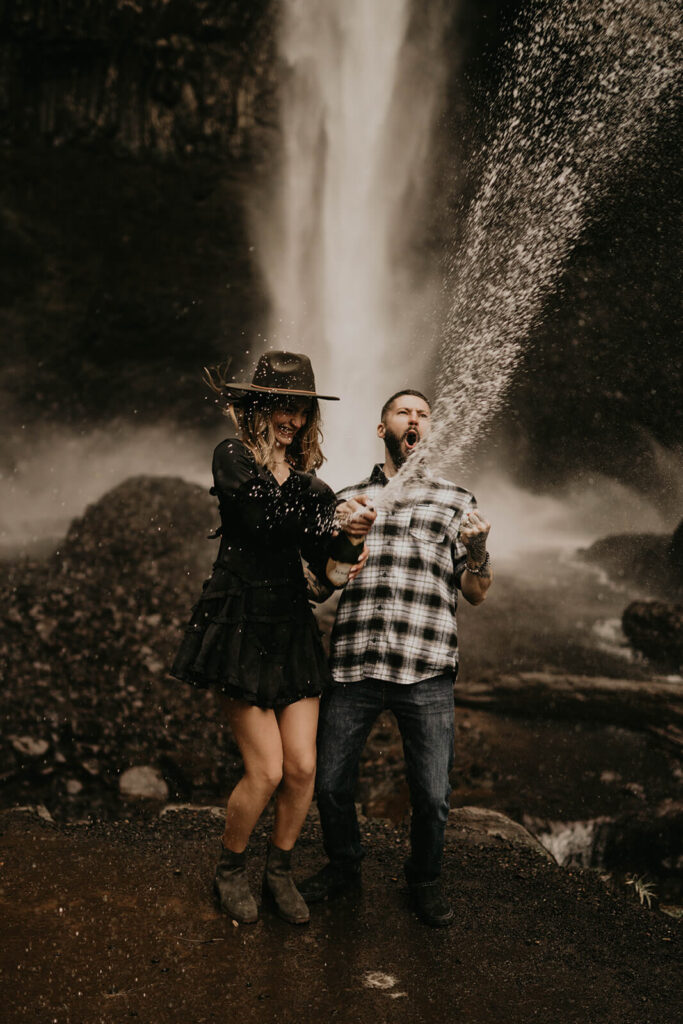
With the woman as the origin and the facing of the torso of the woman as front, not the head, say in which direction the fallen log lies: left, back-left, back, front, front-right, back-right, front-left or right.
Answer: left

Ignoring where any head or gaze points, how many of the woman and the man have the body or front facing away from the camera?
0

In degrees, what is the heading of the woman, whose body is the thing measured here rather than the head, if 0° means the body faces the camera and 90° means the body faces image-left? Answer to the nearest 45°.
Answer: approximately 315°

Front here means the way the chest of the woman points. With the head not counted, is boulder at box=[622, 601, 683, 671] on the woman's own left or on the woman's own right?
on the woman's own left

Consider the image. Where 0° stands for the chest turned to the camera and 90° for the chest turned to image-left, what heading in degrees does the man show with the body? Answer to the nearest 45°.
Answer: approximately 0°

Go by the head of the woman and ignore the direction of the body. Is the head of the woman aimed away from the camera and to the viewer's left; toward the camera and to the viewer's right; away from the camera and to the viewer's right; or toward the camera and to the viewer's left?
toward the camera and to the viewer's right
